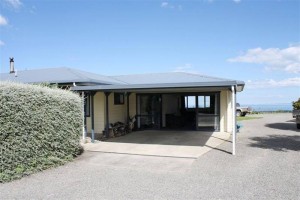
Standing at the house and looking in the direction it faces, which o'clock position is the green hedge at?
The green hedge is roughly at 1 o'clock from the house.

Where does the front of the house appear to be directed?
toward the camera
